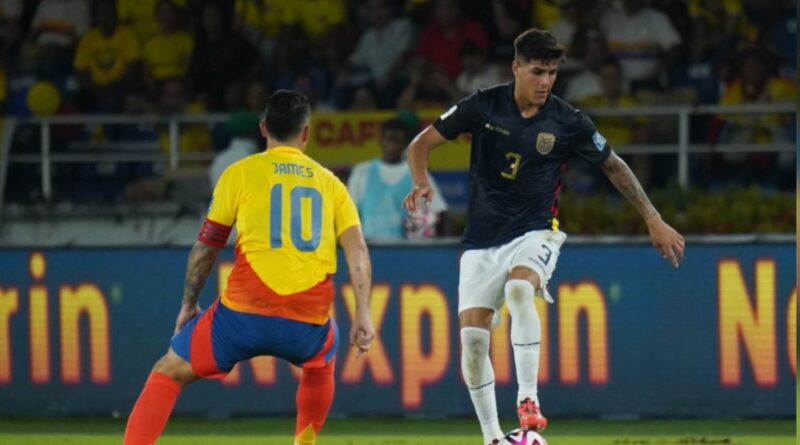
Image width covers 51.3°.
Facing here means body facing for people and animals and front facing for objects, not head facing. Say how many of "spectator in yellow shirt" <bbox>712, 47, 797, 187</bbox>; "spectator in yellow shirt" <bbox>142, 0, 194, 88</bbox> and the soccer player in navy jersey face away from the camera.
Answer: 0

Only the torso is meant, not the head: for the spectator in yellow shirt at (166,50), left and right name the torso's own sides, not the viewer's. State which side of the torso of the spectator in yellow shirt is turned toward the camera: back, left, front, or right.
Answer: front

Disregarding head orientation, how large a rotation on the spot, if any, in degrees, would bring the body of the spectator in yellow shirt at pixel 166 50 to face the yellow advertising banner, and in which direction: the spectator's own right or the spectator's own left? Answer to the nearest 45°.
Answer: approximately 45° to the spectator's own left

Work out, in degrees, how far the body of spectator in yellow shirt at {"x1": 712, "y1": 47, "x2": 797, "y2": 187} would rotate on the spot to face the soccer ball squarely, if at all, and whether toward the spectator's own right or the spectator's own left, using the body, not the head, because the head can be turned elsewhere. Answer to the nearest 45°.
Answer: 0° — they already face it

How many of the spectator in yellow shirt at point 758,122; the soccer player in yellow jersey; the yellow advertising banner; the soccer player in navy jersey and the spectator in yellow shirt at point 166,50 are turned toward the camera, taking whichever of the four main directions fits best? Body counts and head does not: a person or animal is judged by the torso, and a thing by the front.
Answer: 4

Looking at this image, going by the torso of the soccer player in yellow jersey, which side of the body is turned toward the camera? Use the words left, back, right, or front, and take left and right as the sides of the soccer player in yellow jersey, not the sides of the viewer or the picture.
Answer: back

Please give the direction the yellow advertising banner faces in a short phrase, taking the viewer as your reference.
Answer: facing the viewer
